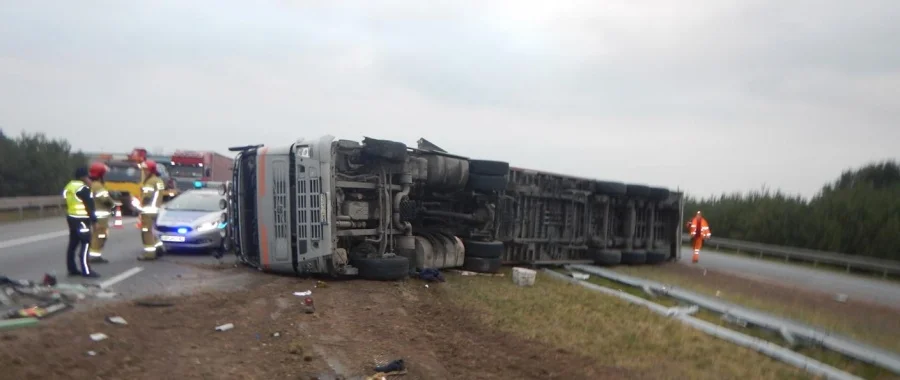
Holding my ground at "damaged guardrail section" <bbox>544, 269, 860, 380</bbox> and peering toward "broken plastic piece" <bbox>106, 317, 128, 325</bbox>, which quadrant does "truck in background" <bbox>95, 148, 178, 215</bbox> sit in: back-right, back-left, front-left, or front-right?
front-right

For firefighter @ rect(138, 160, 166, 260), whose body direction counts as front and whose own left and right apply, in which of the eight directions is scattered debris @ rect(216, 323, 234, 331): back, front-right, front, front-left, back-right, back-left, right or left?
left

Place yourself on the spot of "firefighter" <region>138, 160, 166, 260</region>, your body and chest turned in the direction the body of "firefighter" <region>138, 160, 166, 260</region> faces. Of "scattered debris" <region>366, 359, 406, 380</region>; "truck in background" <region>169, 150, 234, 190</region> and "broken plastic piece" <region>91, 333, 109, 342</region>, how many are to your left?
2

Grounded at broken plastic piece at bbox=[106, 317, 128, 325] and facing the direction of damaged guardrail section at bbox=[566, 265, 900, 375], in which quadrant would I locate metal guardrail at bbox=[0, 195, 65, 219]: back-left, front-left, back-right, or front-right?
back-left

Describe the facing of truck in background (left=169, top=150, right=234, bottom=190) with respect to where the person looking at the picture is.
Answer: facing the viewer and to the left of the viewer

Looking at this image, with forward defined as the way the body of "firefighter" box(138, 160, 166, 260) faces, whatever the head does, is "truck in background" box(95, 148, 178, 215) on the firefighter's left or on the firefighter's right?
on the firefighter's right

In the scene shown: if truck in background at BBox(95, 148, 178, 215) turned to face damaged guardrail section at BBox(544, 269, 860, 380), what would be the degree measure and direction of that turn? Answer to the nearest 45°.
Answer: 0° — it already faces it

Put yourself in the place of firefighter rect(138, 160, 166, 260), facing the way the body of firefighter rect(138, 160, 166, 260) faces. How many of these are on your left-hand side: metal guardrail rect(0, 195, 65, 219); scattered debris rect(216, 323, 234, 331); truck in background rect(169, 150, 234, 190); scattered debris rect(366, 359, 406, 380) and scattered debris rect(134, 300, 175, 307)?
3

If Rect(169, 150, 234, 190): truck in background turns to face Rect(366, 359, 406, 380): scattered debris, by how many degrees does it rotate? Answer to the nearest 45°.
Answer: approximately 45° to its left

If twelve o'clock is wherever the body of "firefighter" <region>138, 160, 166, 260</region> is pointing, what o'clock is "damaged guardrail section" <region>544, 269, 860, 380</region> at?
The damaged guardrail section is roughly at 8 o'clock from the firefighter.

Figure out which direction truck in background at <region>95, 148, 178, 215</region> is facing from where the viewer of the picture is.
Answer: facing the viewer

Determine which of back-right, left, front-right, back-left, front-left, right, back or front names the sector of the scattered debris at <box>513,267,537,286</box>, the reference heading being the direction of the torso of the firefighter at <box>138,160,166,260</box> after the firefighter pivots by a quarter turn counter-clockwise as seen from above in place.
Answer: front-left

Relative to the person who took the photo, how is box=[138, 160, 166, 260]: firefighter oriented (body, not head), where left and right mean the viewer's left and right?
facing to the left of the viewer
